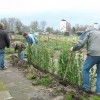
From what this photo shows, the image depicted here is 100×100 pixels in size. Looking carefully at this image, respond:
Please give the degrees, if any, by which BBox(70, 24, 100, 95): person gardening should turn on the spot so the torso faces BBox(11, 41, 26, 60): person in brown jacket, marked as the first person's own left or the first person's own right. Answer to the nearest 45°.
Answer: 0° — they already face them

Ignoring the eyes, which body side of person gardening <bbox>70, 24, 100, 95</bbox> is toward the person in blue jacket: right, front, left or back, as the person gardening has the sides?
front

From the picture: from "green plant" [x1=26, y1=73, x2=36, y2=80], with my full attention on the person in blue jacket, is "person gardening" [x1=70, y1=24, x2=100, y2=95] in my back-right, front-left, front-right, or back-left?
back-right

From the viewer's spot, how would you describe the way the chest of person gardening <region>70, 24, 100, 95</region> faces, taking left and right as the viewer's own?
facing away from the viewer and to the left of the viewer
